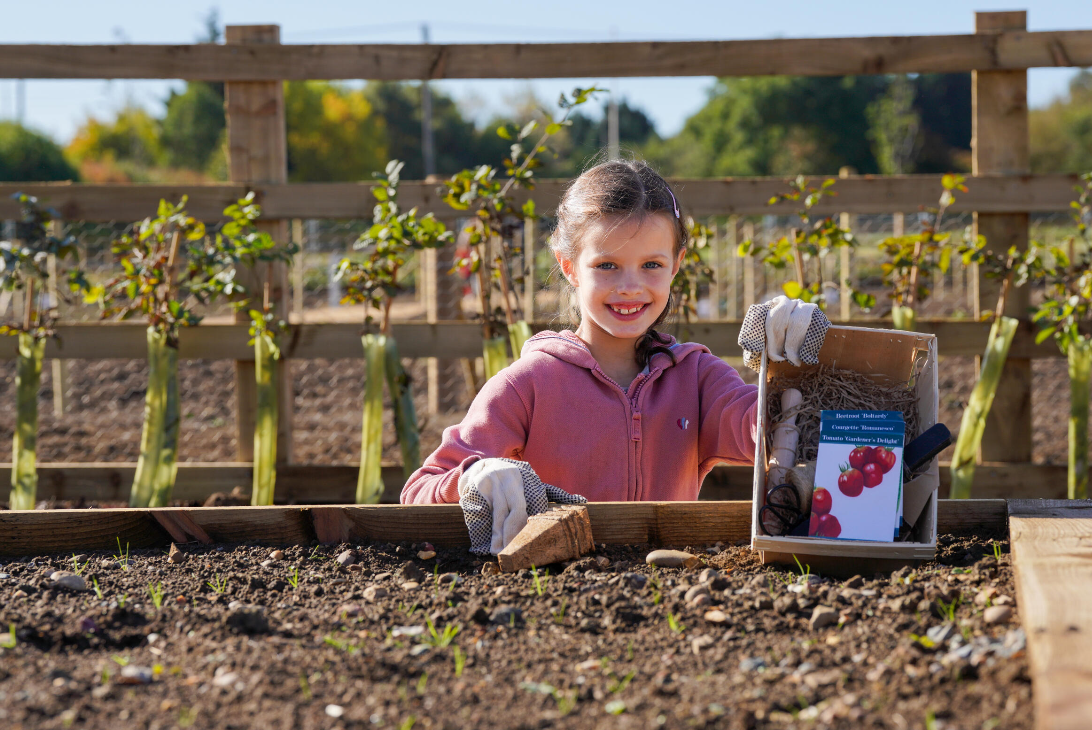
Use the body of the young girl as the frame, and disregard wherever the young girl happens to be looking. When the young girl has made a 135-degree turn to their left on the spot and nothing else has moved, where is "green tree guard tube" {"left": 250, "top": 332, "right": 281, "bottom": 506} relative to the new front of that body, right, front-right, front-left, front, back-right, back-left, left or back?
left

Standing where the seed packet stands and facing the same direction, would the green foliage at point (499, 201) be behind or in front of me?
behind

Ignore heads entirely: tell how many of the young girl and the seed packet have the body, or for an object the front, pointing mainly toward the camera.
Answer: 2

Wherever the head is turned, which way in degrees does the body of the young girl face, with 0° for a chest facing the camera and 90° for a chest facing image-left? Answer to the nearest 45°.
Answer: approximately 0°

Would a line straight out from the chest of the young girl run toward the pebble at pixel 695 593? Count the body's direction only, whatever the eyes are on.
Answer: yes

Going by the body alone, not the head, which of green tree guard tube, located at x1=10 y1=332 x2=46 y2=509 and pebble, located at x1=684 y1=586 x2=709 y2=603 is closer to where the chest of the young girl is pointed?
the pebble

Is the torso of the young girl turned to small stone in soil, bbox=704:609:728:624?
yes

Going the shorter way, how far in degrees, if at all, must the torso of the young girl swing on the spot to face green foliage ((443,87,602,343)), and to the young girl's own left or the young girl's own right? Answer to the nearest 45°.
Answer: approximately 180°
